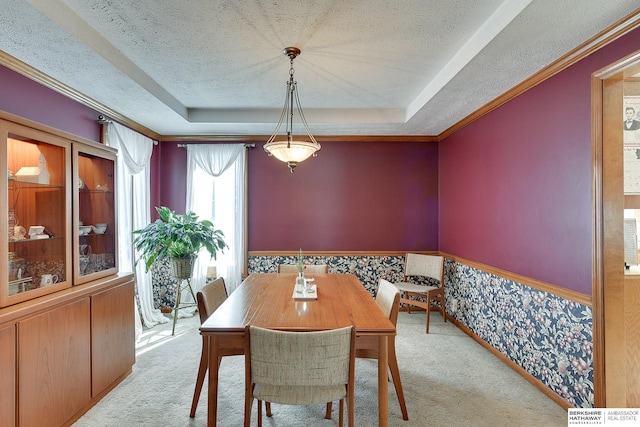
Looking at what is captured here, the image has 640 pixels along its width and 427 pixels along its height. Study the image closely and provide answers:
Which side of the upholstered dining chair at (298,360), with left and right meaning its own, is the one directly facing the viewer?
back

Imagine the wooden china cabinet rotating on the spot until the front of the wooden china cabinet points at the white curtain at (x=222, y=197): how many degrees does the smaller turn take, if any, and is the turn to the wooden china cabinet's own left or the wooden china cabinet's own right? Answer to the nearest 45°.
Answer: approximately 90° to the wooden china cabinet's own left

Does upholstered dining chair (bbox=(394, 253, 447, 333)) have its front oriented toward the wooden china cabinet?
yes

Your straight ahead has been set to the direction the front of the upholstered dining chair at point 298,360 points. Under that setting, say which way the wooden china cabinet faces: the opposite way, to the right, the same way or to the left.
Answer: to the right

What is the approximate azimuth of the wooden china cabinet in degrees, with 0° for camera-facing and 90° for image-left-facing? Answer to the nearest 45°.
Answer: approximately 315°

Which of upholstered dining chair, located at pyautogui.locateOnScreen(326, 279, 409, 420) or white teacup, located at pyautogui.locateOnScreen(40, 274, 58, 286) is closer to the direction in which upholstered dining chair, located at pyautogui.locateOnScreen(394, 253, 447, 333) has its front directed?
the white teacup

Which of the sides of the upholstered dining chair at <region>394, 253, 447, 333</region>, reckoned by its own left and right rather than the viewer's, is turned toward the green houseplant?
front

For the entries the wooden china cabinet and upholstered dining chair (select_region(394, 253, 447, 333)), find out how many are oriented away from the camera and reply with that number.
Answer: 0

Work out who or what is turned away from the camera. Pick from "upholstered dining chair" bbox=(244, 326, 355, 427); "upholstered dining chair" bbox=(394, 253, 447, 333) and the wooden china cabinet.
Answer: "upholstered dining chair" bbox=(244, 326, 355, 427)

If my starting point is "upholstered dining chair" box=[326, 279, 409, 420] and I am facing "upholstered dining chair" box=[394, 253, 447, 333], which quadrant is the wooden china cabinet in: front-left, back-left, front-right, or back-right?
back-left

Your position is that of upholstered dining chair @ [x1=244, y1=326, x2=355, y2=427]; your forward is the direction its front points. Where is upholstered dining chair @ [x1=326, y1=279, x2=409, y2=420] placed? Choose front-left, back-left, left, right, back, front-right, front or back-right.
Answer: front-right

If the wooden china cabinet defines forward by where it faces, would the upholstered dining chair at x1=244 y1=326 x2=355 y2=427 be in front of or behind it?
in front

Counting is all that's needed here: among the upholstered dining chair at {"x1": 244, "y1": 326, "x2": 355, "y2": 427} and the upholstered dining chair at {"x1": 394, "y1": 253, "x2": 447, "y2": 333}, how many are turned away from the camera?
1

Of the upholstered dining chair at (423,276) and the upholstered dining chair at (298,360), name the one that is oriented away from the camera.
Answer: the upholstered dining chair at (298,360)

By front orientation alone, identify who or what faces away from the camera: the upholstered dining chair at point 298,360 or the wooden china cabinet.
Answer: the upholstered dining chair

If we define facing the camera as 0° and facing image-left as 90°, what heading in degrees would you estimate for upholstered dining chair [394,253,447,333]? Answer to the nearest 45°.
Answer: approximately 45°

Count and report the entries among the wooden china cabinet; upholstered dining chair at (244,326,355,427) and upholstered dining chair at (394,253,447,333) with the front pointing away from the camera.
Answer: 1
